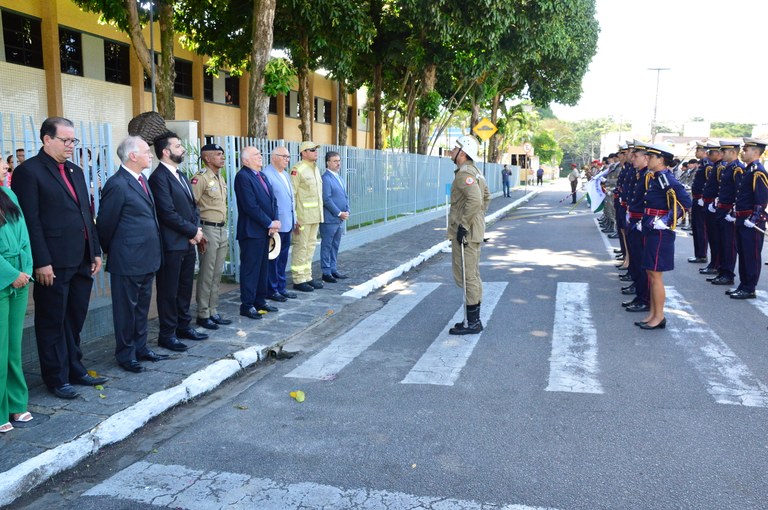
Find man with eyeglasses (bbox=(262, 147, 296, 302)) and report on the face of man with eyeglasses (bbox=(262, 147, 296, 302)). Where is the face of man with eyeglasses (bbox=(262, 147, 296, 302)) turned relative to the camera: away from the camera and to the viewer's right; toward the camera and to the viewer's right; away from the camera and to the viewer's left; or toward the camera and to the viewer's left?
toward the camera and to the viewer's right

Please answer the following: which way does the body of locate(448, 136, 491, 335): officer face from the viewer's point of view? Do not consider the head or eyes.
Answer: to the viewer's left

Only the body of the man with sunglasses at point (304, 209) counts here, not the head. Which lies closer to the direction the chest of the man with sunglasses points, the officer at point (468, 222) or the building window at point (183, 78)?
the officer

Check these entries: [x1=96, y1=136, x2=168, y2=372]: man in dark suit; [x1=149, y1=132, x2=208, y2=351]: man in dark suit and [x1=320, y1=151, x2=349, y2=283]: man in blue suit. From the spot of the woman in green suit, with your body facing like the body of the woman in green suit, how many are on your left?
3

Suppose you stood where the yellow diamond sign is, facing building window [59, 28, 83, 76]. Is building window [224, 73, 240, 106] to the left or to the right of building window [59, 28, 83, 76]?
right

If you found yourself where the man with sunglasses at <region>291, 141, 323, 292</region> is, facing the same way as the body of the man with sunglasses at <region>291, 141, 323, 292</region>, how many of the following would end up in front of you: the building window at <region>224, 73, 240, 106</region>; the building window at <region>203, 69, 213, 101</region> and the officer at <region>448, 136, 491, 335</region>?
1

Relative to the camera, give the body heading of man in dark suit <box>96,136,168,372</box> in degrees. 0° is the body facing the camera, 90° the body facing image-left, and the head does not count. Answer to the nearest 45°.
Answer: approximately 315°

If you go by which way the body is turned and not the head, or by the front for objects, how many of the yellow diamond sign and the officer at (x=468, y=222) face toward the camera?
1

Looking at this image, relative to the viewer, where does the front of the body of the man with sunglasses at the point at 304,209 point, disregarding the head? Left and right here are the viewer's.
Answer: facing the viewer and to the right of the viewer

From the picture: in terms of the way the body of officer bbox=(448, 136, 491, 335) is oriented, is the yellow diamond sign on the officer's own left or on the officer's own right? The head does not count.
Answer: on the officer's own right

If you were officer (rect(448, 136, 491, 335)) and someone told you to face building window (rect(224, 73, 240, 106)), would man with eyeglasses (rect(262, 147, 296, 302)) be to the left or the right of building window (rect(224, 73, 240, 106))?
left

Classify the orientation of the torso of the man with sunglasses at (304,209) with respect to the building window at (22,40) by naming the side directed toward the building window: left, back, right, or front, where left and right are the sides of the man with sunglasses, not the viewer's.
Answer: back
